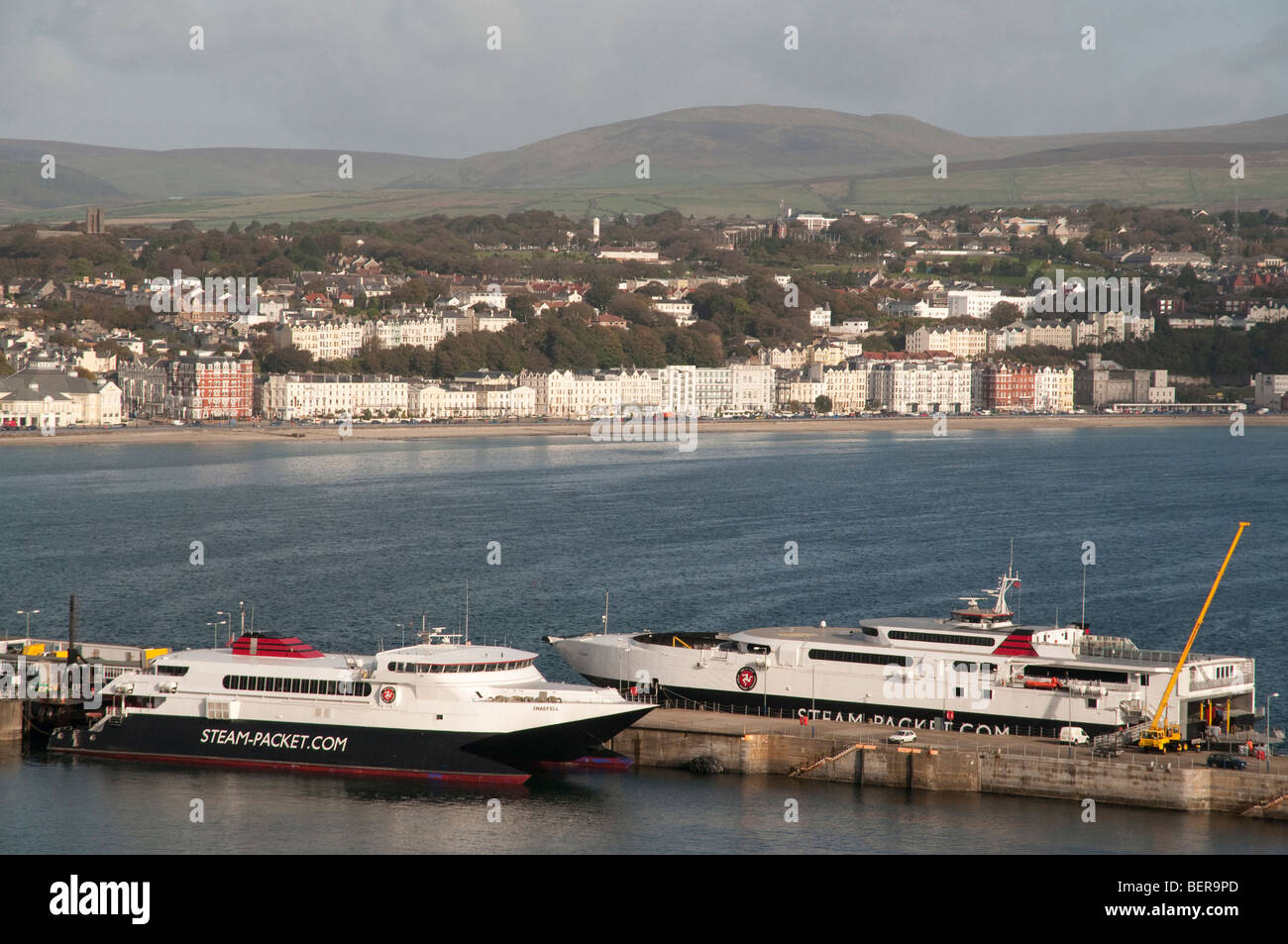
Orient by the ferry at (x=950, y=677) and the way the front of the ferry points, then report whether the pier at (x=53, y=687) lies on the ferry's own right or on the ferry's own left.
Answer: on the ferry's own left

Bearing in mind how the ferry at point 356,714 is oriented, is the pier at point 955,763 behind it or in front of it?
in front

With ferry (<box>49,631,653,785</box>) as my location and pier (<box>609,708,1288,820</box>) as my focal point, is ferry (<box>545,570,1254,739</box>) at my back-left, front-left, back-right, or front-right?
front-left

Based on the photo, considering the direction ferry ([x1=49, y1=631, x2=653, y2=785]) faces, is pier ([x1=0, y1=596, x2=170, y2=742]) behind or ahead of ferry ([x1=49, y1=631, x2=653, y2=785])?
behind

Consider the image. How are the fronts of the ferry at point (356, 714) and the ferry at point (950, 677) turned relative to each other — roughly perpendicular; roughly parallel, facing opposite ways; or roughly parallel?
roughly parallel, facing opposite ways

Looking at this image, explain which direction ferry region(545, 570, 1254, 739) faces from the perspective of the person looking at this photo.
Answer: facing away from the viewer and to the left of the viewer

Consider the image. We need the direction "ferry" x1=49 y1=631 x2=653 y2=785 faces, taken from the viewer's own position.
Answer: facing the viewer and to the right of the viewer

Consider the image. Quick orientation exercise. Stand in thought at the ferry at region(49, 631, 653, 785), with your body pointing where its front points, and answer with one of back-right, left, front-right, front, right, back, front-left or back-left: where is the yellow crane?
front-left

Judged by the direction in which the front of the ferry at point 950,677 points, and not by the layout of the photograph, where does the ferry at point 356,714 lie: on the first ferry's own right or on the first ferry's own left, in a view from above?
on the first ferry's own left
